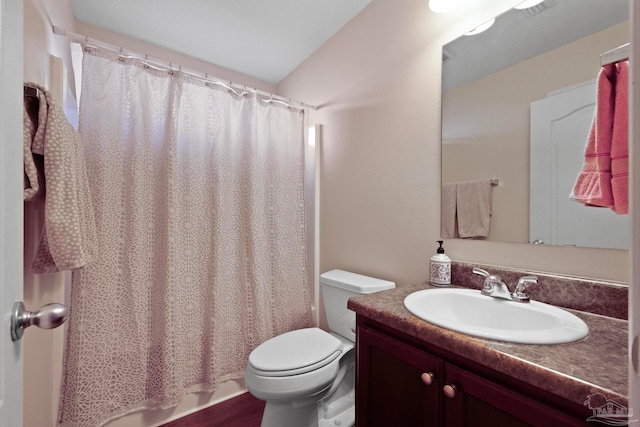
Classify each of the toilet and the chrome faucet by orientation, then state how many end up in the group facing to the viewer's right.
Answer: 0

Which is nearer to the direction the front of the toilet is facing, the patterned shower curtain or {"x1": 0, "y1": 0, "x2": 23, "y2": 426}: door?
the door

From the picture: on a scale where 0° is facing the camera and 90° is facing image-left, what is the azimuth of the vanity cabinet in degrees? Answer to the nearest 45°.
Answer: approximately 45°

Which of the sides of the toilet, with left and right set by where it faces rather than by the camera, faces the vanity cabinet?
left

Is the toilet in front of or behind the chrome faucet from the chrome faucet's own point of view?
in front

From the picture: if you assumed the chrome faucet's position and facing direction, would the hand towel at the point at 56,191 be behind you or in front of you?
in front

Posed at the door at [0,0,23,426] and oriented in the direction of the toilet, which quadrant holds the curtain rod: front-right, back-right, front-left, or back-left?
front-left

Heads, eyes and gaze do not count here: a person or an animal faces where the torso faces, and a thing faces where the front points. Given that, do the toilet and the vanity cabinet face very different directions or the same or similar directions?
same or similar directions

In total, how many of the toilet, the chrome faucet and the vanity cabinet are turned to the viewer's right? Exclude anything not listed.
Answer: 0

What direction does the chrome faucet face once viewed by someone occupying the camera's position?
facing the viewer and to the left of the viewer

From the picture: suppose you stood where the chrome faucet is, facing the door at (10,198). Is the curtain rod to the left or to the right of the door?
right
